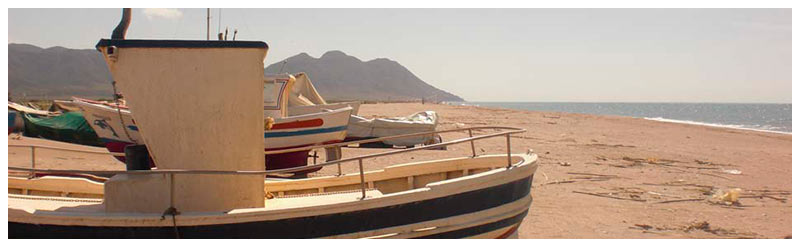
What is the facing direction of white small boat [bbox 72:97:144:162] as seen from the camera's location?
facing to the left of the viewer

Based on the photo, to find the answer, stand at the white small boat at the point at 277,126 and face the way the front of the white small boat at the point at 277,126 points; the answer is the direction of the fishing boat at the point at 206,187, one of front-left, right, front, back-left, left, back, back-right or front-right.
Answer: left

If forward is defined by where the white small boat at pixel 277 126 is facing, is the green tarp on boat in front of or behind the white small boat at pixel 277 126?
in front

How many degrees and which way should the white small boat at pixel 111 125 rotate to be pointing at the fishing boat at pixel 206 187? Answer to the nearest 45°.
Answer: approximately 90° to its left

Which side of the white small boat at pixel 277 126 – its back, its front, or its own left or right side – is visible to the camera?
left
